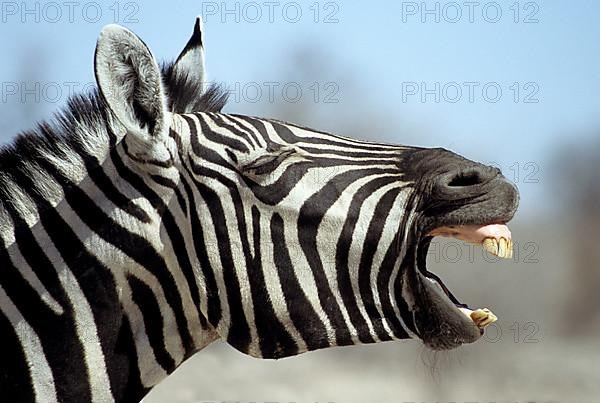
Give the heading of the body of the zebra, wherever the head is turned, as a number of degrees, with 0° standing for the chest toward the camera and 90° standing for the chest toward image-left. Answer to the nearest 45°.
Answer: approximately 270°
